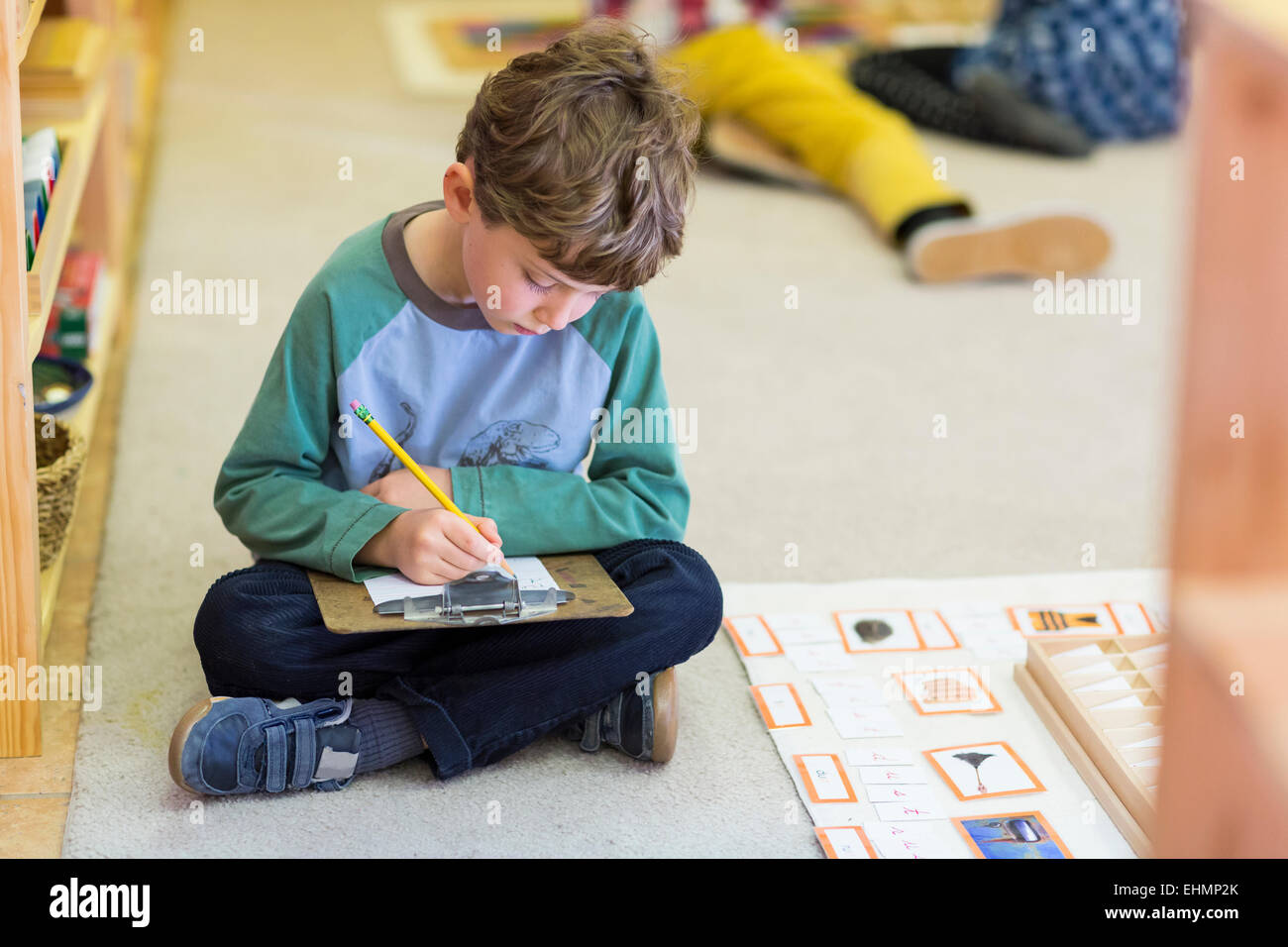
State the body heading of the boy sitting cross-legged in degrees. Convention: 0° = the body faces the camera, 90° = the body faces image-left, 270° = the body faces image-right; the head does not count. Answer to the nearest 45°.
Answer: approximately 0°

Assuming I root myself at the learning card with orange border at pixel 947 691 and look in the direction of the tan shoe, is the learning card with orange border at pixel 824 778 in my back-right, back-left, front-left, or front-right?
back-left

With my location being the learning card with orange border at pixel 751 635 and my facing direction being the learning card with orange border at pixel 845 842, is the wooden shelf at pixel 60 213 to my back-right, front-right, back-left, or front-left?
back-right
